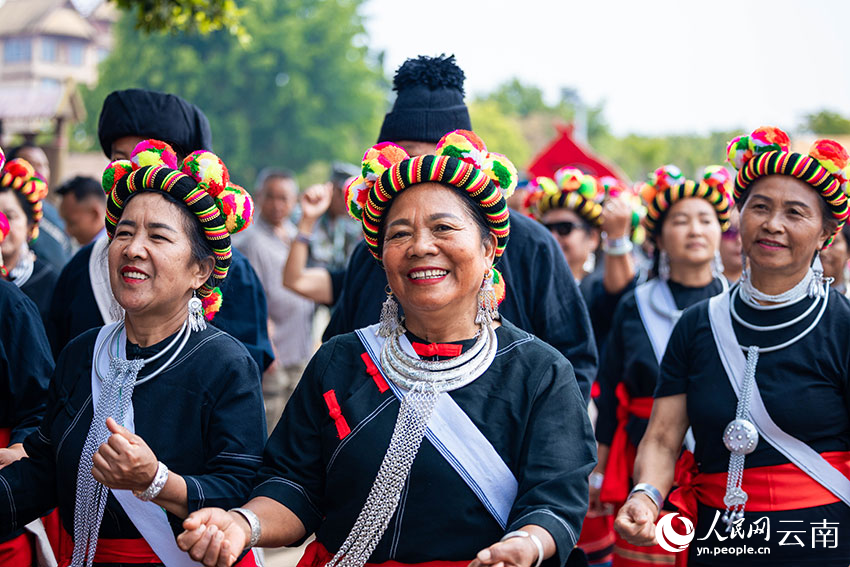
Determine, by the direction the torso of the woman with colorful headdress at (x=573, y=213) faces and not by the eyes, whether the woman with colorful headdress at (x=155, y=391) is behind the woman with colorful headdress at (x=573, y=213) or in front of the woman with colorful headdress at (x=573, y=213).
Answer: in front

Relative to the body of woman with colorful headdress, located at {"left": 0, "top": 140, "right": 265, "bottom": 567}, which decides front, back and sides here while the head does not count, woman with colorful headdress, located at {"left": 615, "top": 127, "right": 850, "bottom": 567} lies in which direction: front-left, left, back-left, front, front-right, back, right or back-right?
back-left

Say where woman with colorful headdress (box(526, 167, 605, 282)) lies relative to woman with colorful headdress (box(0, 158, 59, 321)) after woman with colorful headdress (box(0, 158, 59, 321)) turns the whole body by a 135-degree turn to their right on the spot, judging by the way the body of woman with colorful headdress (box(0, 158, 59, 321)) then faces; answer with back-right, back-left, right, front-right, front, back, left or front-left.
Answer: right

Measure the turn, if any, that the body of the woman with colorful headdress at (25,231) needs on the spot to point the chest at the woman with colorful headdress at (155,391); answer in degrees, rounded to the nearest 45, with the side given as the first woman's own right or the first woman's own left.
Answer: approximately 45° to the first woman's own left

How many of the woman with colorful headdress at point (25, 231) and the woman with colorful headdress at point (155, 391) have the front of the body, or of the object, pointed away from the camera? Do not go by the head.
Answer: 0

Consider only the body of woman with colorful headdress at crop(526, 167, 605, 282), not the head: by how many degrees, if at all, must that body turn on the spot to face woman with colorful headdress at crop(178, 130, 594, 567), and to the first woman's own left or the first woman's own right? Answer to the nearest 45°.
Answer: approximately 45° to the first woman's own left

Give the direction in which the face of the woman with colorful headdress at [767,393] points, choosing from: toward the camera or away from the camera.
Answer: toward the camera

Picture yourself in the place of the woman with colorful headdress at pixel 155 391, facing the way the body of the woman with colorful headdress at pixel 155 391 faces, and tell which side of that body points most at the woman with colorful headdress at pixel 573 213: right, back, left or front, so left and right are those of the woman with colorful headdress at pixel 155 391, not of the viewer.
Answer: back

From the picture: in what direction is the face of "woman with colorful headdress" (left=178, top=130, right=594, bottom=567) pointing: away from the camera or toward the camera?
toward the camera

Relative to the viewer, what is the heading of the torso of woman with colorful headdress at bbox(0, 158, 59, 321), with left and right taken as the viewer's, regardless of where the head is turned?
facing the viewer and to the left of the viewer

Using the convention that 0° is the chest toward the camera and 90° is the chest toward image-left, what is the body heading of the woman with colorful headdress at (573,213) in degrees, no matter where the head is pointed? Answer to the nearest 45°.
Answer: approximately 45°

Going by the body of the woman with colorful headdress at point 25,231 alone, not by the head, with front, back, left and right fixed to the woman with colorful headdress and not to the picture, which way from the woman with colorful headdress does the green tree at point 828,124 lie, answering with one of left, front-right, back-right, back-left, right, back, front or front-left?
back

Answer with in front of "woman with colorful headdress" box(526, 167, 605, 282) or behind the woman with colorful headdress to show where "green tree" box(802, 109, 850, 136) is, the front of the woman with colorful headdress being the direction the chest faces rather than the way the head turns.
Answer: behind

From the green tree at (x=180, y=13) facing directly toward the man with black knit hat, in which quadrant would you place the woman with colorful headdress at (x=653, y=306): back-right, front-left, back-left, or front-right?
front-left

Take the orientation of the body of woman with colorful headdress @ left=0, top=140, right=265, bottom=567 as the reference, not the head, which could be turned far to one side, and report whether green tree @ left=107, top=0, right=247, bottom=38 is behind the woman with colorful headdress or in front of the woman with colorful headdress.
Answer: behind

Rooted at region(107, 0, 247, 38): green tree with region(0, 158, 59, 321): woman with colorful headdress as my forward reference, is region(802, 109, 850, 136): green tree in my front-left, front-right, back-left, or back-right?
back-left

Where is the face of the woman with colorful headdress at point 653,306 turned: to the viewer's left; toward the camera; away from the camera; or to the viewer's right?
toward the camera

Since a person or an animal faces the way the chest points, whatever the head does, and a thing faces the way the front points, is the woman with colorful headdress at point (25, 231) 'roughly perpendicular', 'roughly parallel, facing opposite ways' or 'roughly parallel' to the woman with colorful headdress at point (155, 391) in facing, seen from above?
roughly parallel
